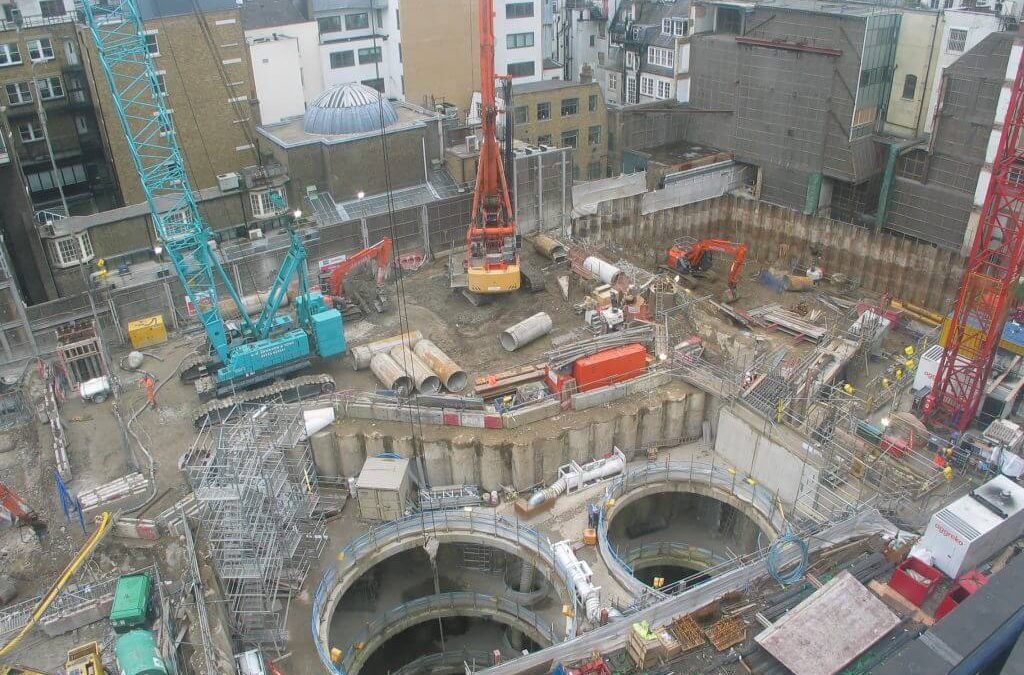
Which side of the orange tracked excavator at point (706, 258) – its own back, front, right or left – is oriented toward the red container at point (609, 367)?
right

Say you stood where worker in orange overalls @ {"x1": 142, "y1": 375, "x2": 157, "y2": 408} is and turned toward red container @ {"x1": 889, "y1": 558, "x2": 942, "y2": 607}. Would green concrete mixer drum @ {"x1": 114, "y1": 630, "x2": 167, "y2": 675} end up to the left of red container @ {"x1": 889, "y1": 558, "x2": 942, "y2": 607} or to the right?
right

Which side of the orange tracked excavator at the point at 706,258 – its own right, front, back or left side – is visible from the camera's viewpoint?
right

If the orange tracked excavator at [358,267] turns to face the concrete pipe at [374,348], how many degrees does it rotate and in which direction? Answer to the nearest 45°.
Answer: approximately 90° to its right

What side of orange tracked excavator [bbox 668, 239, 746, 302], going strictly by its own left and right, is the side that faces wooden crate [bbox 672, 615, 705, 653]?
right

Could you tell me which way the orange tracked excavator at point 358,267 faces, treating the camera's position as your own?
facing to the right of the viewer

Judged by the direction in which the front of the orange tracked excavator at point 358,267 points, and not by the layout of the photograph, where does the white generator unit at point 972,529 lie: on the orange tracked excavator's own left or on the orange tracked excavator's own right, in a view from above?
on the orange tracked excavator's own right

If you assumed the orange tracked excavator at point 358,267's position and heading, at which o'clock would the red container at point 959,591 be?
The red container is roughly at 2 o'clock from the orange tracked excavator.
